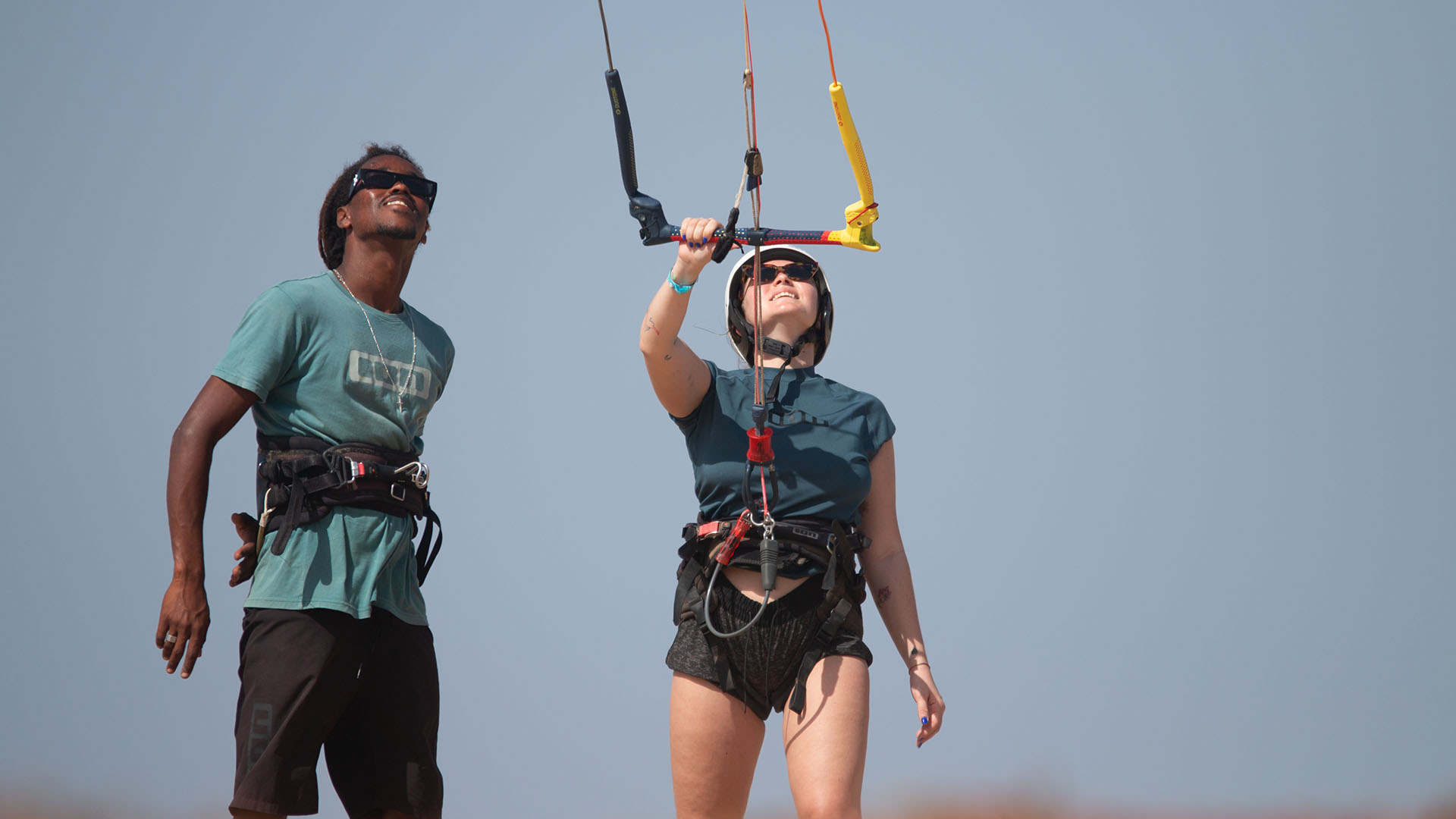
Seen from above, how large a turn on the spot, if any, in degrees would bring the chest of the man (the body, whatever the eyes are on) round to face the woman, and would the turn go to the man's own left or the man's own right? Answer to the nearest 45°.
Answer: approximately 45° to the man's own left

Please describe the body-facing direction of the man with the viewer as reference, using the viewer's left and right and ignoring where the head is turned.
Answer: facing the viewer and to the right of the viewer

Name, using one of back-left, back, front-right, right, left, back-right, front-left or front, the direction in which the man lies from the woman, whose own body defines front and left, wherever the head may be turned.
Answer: right

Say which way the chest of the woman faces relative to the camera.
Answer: toward the camera

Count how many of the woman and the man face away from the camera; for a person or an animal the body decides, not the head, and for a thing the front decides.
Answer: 0
